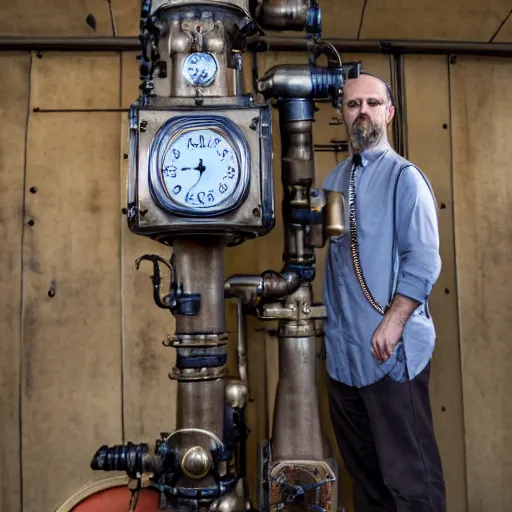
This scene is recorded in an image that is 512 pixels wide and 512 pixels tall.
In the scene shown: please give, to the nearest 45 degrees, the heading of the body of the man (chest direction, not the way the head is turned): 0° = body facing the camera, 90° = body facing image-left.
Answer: approximately 45°
